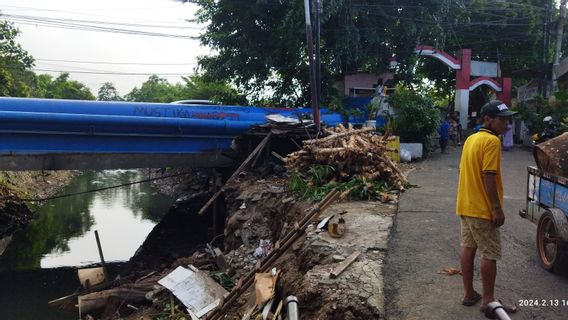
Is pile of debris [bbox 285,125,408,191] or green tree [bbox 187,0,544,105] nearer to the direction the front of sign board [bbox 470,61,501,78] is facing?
the pile of debris

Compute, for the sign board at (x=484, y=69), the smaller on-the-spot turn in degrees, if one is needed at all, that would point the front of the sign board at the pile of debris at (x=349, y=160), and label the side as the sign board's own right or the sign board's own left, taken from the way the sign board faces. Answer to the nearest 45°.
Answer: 0° — it already faces it

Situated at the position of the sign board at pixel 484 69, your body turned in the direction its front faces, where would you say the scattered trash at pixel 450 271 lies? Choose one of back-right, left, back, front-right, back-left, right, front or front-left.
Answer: front

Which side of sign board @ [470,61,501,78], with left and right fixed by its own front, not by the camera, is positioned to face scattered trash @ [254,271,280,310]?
front

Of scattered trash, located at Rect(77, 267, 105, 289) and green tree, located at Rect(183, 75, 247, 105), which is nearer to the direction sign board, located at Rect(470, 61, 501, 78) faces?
the scattered trash

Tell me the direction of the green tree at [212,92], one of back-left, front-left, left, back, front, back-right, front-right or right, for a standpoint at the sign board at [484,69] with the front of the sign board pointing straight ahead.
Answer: right

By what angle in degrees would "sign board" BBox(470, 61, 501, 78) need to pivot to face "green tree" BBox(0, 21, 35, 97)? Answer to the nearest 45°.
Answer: approximately 90° to its right

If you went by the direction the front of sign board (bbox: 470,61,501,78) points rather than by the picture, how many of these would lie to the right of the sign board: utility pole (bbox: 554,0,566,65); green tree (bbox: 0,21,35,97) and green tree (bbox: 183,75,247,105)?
2

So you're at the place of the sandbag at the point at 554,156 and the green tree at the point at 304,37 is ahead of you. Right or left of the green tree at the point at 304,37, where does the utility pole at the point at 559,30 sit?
right

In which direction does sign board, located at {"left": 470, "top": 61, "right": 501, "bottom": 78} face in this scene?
toward the camera

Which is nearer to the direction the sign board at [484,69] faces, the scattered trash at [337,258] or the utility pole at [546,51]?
the scattered trash

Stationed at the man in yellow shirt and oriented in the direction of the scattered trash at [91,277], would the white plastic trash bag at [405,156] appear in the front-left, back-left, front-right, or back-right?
front-right

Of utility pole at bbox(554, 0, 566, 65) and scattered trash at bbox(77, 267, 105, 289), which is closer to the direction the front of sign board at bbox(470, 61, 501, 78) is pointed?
the scattered trash

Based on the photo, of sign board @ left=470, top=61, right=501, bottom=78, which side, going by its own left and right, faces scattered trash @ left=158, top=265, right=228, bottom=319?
front

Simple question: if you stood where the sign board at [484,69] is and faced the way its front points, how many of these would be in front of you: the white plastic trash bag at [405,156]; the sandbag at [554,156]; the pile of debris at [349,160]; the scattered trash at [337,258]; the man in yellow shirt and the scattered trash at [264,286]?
6

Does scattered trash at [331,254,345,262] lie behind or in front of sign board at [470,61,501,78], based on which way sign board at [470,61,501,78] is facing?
in front

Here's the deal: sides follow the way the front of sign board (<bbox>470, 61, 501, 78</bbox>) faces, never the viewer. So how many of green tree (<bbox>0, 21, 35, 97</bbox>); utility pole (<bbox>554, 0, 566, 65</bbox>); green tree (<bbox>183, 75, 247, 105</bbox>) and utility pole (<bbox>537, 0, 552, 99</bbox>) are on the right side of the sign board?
2

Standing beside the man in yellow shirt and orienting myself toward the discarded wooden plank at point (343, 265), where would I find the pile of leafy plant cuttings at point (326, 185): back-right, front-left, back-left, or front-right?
front-right

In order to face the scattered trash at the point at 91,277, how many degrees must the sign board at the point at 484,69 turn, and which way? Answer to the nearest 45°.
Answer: approximately 45° to its right

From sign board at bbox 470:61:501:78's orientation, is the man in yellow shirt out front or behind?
out front
